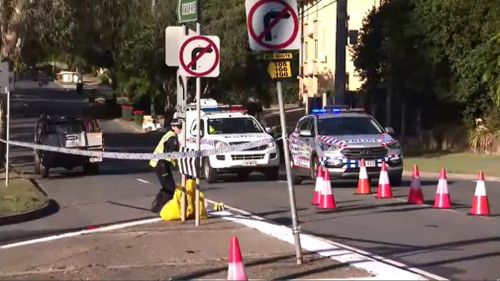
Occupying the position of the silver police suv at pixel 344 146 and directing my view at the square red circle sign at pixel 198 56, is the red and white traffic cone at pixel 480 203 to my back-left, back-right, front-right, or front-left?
front-left

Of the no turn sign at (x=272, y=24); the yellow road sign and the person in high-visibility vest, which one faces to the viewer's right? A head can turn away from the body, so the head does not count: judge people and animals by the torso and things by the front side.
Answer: the person in high-visibility vest

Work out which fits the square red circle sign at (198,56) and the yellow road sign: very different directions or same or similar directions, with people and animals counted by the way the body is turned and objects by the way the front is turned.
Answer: same or similar directions

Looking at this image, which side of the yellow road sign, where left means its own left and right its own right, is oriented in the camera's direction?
front

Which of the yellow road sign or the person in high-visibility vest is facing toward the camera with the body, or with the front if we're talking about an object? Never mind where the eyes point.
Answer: the yellow road sign

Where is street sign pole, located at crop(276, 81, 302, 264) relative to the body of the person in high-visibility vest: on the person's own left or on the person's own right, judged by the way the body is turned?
on the person's own right

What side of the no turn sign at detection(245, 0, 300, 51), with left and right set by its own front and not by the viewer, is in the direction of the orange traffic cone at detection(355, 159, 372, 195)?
back

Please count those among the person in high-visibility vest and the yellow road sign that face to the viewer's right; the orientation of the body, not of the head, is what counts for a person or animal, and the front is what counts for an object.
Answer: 1

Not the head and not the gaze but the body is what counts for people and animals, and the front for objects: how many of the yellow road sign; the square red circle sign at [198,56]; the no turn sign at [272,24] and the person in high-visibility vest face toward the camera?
3

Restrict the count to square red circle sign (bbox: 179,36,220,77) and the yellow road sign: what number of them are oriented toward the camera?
2

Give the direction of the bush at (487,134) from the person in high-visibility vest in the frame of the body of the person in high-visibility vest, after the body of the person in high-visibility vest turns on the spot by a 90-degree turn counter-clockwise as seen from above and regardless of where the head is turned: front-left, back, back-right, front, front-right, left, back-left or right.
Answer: front-right

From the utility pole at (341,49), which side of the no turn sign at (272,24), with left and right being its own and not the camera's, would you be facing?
back

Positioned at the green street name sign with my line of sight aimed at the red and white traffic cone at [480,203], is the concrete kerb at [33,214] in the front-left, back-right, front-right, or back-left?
back-left

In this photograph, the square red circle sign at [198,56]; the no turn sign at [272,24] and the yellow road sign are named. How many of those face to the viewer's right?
0

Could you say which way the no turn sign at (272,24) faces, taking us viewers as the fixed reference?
facing the viewer

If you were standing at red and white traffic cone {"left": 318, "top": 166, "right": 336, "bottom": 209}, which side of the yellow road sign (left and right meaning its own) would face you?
back

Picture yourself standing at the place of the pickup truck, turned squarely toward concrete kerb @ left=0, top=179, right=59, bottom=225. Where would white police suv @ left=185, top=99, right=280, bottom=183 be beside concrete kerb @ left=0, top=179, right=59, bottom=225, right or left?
left
